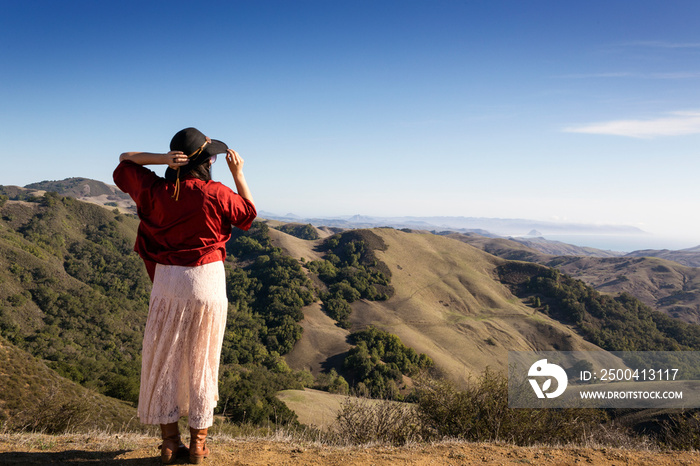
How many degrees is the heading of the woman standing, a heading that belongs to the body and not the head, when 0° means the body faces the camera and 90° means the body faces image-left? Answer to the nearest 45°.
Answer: approximately 180°
